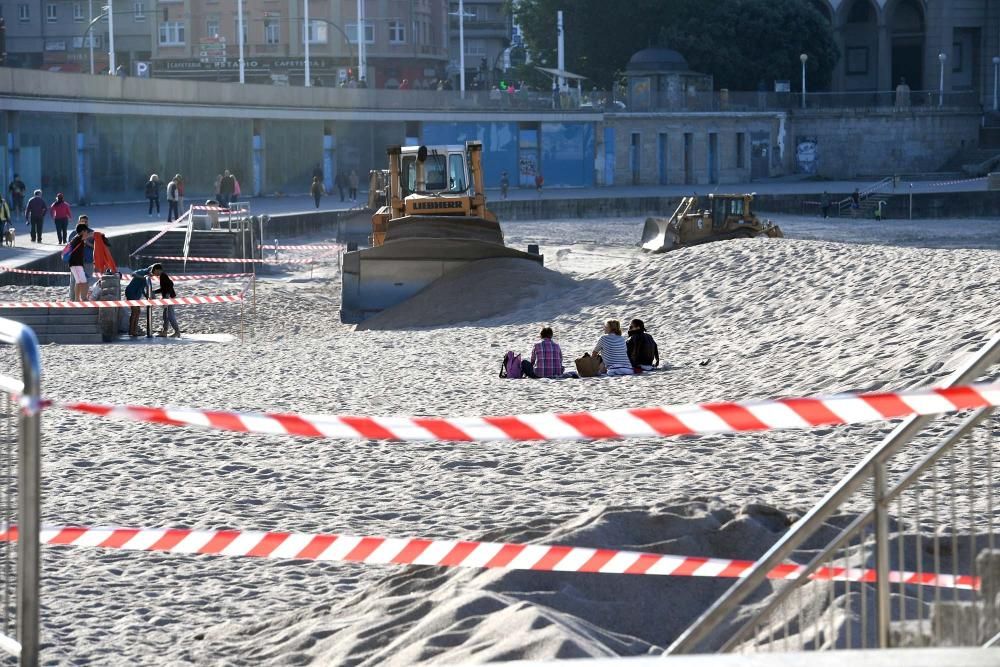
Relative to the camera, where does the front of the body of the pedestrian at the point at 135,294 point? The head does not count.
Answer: to the viewer's right

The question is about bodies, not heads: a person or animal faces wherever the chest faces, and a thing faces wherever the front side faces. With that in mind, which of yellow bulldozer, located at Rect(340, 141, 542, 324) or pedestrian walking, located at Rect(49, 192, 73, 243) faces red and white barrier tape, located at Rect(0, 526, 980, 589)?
the yellow bulldozer

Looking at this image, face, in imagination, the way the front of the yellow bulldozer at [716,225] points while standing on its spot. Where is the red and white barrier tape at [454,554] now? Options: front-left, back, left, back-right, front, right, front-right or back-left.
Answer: front-left

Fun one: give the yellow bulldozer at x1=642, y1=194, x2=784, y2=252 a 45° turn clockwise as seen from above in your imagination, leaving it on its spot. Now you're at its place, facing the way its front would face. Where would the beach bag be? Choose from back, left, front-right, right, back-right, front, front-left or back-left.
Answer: left

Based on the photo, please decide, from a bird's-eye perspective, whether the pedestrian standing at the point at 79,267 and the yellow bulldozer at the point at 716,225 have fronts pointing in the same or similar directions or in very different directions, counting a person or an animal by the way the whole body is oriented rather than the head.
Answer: very different directions

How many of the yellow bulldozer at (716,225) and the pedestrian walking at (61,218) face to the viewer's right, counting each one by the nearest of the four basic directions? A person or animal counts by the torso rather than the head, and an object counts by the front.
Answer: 0

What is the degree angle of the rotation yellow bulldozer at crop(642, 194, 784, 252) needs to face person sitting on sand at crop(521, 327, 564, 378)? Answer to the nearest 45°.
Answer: approximately 45° to its left

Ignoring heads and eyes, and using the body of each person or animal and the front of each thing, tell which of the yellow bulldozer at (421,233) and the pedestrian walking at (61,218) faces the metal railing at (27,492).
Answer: the yellow bulldozer

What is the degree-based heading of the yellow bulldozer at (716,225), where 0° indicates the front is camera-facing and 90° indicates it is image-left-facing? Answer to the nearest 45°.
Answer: approximately 45°
